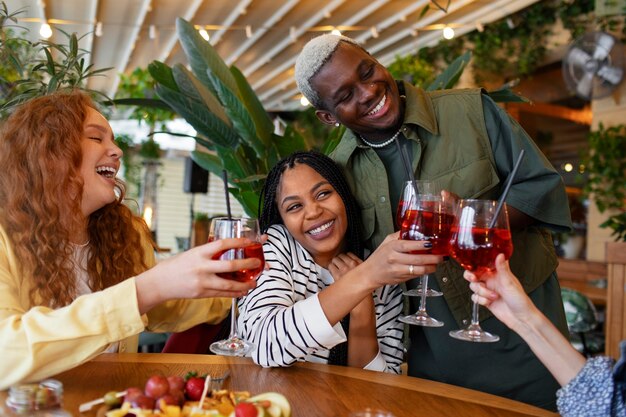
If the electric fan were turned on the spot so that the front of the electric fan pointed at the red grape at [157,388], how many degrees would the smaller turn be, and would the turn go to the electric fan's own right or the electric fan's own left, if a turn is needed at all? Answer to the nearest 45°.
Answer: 0° — it already faces it

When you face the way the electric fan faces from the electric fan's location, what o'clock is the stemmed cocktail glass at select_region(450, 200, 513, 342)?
The stemmed cocktail glass is roughly at 12 o'clock from the electric fan.

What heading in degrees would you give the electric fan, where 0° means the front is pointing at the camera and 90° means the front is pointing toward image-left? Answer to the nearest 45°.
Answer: approximately 0°

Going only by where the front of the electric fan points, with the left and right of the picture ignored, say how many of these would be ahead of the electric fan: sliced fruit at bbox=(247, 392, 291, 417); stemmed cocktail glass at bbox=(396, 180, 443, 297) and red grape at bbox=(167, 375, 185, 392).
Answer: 3

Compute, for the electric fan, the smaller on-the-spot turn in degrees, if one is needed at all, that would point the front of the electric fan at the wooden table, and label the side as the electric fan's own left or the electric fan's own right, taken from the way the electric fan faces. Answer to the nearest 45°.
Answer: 0° — it already faces it

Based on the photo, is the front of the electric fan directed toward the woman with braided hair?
yes

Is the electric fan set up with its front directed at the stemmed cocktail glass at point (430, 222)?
yes

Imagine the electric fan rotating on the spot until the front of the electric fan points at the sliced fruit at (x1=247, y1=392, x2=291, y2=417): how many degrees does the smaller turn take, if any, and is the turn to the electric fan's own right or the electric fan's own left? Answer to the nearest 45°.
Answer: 0° — it already faces it

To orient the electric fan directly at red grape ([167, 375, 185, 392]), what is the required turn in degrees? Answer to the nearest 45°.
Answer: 0° — it already faces it
